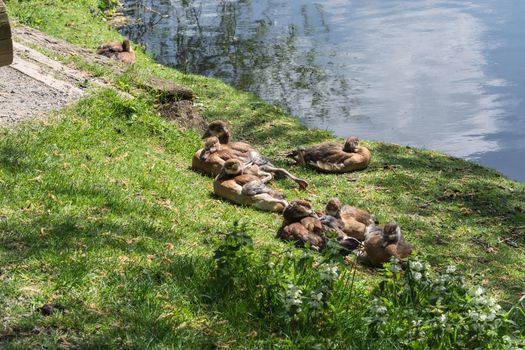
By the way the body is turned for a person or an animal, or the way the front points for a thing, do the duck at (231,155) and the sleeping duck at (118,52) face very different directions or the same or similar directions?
very different directions

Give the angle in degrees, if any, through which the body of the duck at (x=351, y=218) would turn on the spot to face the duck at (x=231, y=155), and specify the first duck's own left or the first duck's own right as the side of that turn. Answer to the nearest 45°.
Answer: approximately 45° to the first duck's own right

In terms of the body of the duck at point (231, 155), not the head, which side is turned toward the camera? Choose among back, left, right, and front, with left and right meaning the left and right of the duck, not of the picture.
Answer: left

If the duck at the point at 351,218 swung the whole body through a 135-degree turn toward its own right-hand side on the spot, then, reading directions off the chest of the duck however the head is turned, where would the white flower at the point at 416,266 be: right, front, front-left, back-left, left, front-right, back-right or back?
back-right

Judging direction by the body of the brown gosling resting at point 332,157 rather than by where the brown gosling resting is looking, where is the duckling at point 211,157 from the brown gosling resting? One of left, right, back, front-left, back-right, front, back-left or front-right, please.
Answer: back-right

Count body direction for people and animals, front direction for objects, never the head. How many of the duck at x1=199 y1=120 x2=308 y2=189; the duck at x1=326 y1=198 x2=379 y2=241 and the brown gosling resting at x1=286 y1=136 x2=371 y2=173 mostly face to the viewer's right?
1

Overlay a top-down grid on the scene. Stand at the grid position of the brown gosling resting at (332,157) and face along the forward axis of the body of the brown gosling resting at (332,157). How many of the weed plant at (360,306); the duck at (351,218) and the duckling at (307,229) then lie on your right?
3

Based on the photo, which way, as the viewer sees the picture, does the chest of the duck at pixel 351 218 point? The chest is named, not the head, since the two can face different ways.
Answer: to the viewer's left

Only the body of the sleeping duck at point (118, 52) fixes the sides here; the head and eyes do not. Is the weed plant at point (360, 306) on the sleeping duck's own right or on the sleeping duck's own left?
on the sleeping duck's own right

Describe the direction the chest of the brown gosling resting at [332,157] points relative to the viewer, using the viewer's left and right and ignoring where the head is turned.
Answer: facing to the right of the viewer

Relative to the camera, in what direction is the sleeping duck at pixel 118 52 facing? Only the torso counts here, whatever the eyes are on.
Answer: to the viewer's right
